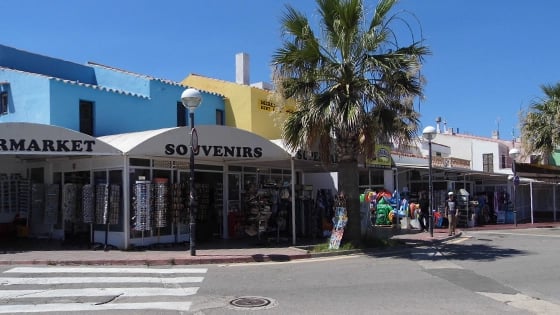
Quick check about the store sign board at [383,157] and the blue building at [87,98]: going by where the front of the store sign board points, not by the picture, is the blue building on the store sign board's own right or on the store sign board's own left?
on the store sign board's own right

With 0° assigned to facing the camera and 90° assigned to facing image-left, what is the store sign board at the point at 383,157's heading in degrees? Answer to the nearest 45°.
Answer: approximately 0°

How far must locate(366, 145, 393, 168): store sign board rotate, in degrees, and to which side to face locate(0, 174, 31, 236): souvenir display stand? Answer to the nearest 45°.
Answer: approximately 45° to its right

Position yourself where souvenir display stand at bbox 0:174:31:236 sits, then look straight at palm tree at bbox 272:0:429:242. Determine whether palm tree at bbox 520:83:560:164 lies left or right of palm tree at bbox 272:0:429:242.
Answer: left

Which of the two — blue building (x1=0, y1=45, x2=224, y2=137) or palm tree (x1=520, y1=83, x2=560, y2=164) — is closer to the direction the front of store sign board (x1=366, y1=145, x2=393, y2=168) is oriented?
the blue building
